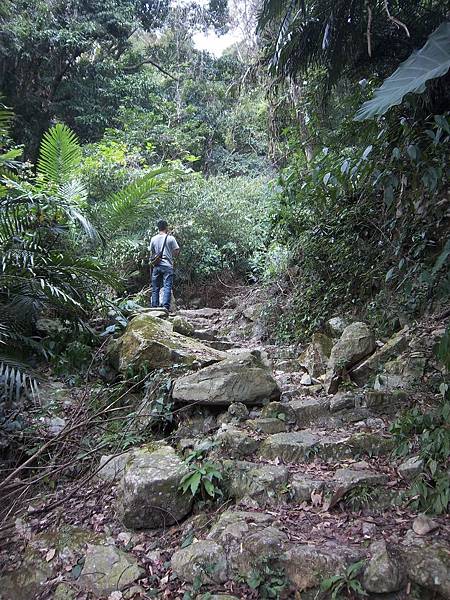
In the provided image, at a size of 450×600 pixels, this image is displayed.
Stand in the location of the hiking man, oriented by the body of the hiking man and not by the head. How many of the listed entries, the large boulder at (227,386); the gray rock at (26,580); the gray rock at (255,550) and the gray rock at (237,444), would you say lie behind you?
4

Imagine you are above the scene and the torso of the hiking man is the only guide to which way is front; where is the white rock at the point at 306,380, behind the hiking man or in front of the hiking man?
behind

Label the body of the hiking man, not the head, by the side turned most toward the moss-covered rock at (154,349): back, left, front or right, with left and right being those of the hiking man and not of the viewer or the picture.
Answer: back

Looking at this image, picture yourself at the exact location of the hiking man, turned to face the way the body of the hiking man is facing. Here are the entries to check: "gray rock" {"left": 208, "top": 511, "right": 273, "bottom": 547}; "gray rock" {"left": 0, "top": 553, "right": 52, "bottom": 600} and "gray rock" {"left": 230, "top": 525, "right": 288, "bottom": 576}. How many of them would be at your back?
3

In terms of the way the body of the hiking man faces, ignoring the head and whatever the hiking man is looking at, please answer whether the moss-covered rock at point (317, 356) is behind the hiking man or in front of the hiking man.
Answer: behind

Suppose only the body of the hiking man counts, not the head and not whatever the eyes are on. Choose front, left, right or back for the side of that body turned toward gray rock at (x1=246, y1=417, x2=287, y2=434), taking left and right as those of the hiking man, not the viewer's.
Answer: back

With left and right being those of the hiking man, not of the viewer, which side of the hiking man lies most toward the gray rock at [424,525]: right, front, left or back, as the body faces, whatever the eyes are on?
back

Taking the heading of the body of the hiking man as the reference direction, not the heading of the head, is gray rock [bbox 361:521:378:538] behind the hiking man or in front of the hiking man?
behind

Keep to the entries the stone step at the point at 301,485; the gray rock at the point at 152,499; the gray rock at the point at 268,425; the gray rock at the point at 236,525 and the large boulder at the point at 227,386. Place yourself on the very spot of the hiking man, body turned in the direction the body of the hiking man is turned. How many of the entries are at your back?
5

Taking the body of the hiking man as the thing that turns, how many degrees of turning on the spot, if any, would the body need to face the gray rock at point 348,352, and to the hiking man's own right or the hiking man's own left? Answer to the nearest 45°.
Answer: approximately 135° to the hiking man's own right

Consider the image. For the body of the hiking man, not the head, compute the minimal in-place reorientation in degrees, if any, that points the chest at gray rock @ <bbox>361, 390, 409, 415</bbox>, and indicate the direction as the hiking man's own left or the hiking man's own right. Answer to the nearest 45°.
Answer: approximately 135° to the hiking man's own right

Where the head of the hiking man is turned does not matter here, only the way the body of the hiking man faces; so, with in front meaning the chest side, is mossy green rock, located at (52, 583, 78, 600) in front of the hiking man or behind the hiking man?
behind

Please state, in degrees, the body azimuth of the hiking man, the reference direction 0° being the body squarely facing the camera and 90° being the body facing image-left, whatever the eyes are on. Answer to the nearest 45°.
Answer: approximately 180°

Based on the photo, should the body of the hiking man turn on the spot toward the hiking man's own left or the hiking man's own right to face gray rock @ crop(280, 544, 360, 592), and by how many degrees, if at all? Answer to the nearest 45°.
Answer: approximately 180°

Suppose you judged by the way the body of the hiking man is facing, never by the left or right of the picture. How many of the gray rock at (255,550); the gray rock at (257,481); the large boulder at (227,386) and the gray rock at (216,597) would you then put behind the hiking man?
4

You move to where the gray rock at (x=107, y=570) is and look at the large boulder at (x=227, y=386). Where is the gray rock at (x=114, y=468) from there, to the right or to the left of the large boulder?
left

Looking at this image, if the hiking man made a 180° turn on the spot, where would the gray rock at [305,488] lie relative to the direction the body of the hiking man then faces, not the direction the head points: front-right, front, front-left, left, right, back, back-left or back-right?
front

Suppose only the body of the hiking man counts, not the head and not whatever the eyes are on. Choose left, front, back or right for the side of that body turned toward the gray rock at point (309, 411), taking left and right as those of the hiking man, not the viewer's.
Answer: back
